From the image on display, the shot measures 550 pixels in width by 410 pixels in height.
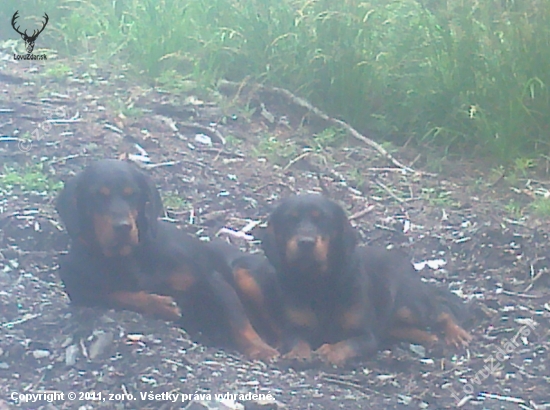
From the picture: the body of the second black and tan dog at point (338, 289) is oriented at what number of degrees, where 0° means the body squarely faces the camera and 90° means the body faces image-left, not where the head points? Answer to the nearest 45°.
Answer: approximately 45°
